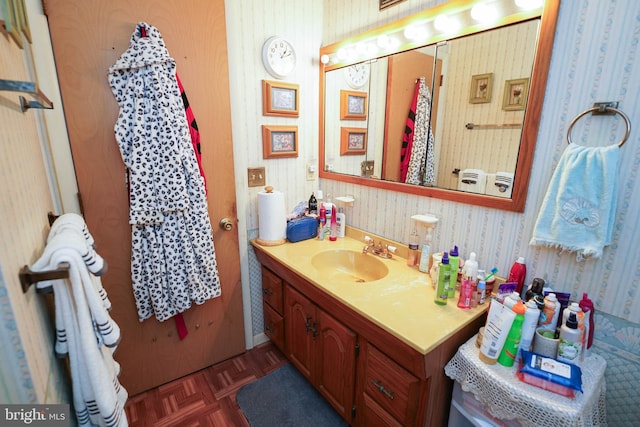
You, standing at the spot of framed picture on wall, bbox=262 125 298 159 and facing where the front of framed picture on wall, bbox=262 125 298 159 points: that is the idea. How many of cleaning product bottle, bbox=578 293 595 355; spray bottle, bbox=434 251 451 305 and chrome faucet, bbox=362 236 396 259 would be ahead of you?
3

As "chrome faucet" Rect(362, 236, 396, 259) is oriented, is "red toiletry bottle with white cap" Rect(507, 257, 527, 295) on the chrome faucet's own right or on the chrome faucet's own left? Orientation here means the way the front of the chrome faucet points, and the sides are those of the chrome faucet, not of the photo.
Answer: on the chrome faucet's own left

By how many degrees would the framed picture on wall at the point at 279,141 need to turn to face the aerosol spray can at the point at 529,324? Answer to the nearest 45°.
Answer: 0° — it already faces it

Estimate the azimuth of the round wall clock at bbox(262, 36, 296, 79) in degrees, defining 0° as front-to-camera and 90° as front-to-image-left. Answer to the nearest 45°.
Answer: approximately 315°

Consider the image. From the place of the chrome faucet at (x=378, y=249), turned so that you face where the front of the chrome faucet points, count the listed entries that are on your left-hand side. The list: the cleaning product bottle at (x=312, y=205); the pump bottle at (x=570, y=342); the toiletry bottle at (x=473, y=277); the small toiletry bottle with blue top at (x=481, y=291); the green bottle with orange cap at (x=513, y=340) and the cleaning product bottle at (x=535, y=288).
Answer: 5
